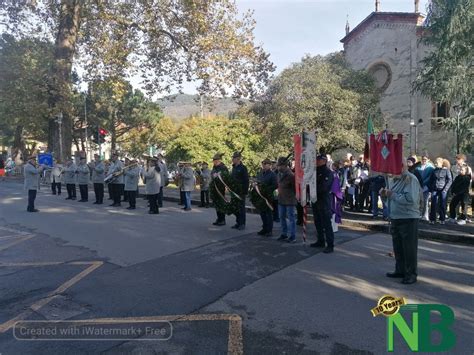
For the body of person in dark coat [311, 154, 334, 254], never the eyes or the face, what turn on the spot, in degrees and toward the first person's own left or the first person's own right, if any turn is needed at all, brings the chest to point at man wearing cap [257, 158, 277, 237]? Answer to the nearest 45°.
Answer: approximately 45° to the first person's own right

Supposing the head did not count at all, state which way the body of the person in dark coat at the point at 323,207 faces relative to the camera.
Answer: to the viewer's left

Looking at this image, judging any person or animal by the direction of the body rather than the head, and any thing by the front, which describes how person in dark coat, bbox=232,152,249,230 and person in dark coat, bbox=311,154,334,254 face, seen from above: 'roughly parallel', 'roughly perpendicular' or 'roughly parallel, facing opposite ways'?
roughly parallel

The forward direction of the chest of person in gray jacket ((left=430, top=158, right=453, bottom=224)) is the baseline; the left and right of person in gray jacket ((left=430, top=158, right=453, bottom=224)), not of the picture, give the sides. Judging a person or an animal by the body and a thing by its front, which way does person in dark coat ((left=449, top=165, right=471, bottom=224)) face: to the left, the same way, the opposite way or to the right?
the same way

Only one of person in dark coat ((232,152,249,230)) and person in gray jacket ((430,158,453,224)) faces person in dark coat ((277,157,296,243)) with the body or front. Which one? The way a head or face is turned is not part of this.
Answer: person in gray jacket ((430,158,453,224))

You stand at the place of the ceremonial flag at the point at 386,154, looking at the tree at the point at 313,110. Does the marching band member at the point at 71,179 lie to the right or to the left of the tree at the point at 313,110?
left

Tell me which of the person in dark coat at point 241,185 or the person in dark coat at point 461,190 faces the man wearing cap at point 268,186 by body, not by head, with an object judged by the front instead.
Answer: the person in dark coat at point 461,190

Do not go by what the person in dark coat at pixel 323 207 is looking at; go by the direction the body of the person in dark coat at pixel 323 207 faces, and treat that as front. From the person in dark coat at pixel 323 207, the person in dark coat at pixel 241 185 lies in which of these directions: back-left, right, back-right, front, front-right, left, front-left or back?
front-right

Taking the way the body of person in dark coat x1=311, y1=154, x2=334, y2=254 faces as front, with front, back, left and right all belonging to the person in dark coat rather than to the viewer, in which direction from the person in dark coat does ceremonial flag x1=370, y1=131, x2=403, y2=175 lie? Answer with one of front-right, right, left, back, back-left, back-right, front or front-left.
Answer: back-left

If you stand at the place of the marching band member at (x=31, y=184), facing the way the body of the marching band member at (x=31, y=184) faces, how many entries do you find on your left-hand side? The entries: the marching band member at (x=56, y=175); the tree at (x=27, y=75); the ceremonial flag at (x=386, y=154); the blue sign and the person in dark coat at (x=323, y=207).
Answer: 3

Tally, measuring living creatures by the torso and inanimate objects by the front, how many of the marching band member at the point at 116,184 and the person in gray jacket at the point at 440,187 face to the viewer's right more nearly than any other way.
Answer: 0

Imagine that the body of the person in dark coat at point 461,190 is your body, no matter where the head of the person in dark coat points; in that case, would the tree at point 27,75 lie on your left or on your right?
on your right

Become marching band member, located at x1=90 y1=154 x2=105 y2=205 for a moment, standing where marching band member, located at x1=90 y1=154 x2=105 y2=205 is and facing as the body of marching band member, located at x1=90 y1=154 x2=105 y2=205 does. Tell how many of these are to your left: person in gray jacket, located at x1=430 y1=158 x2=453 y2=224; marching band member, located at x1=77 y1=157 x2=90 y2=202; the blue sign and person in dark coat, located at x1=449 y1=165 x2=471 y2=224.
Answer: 2

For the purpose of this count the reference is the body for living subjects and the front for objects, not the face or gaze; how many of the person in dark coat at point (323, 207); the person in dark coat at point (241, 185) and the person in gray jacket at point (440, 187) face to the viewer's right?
0

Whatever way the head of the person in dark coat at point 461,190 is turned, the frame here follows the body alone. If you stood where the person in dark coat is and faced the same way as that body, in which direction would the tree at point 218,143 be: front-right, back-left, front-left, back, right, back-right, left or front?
right

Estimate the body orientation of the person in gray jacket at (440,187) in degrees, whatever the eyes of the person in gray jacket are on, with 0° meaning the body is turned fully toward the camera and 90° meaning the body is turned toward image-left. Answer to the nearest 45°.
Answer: approximately 45°

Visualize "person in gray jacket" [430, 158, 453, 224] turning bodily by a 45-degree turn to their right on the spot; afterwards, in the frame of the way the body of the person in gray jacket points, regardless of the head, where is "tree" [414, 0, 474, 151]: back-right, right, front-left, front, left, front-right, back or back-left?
right

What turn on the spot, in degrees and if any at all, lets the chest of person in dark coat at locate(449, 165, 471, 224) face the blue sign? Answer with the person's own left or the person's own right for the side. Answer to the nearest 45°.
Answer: approximately 45° to the person's own right

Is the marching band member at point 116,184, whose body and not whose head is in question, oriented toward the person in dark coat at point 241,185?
no

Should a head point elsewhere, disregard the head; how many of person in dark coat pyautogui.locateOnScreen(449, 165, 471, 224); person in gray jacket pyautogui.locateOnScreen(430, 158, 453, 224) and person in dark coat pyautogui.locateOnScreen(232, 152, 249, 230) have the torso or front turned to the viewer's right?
0

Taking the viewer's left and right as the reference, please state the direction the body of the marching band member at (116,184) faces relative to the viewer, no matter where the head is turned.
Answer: facing the viewer and to the left of the viewer
